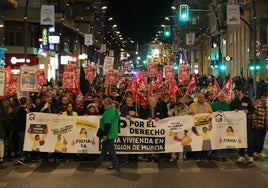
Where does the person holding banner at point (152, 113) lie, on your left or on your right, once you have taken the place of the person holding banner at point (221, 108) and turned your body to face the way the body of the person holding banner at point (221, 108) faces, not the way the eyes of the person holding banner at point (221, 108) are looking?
on your right

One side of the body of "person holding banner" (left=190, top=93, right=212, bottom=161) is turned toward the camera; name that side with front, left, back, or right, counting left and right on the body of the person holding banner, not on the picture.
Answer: front

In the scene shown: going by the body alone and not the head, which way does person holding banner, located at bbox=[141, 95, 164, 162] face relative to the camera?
toward the camera

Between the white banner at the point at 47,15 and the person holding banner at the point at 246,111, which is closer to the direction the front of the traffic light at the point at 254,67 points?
the person holding banner

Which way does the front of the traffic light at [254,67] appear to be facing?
toward the camera

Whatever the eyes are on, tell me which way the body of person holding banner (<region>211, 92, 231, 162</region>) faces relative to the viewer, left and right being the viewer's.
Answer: facing the viewer

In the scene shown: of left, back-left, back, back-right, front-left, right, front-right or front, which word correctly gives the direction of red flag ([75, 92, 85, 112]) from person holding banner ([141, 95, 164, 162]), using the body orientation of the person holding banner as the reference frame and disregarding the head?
back-right

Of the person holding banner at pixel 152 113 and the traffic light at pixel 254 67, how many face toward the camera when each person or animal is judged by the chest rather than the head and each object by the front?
2
